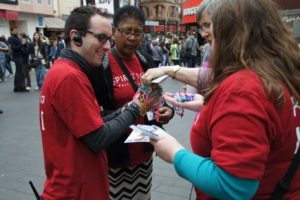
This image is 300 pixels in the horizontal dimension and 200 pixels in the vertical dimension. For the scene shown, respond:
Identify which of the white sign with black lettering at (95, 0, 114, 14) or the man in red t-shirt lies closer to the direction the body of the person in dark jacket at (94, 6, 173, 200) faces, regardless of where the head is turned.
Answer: the man in red t-shirt

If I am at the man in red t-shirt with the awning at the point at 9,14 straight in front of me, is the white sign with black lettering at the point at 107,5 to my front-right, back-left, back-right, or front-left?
front-right

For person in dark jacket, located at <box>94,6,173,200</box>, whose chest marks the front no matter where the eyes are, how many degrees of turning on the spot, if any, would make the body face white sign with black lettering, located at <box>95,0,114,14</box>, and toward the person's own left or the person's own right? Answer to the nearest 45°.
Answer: approximately 135° to the person's own left

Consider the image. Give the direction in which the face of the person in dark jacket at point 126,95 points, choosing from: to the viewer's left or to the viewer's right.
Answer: to the viewer's right

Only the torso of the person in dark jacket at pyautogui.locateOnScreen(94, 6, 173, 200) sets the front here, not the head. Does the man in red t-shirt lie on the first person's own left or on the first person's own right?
on the first person's own right

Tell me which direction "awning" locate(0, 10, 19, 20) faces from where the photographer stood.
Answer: facing the viewer and to the right of the viewer

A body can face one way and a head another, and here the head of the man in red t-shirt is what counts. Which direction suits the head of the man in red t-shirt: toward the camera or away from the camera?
toward the camera

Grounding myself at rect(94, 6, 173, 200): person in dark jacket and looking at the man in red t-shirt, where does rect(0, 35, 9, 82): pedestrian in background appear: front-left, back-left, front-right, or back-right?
back-right

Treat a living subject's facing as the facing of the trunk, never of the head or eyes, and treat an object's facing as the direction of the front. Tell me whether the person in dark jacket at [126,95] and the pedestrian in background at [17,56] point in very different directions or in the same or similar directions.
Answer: same or similar directions

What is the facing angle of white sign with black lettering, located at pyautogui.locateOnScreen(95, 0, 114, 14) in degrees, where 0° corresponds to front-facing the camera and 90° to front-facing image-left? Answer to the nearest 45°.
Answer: approximately 0°

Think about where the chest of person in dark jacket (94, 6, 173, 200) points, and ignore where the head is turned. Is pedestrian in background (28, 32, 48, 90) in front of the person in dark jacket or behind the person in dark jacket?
behind

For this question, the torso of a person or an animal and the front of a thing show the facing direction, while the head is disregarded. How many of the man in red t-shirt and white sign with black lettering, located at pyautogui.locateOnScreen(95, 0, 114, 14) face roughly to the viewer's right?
1

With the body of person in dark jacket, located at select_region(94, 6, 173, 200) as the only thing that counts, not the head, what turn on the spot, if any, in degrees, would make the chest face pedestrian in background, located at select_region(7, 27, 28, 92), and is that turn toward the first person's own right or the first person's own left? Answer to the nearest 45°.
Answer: approximately 180°
